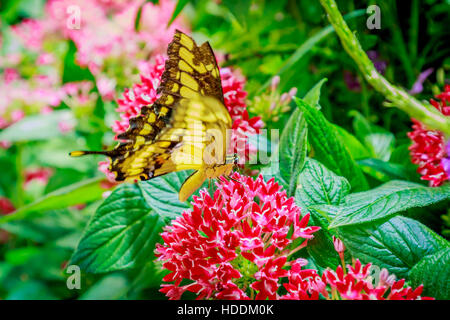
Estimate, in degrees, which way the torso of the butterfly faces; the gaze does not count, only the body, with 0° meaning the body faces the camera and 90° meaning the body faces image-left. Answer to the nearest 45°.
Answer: approximately 270°
